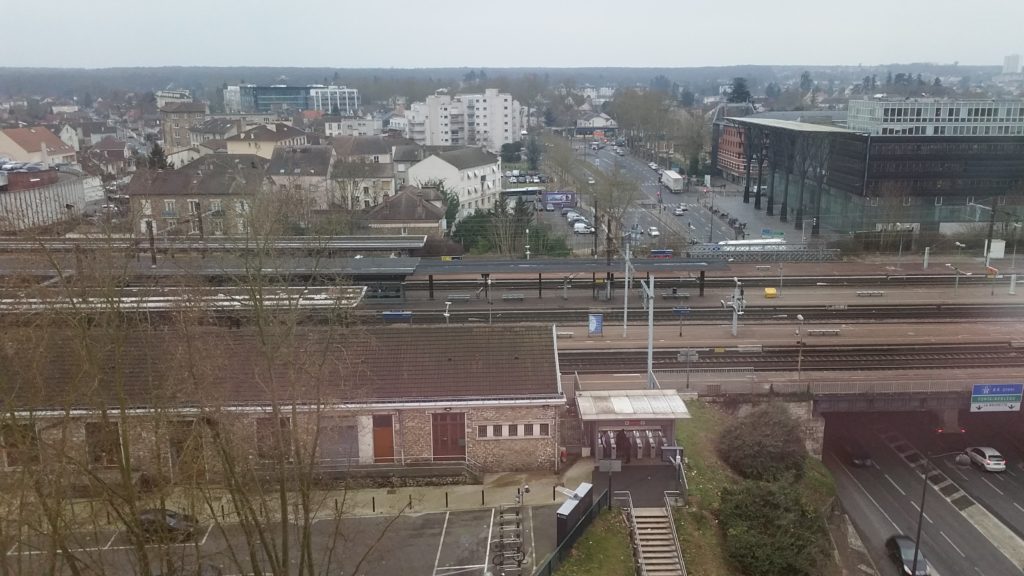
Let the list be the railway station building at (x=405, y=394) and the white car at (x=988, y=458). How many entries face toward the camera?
1

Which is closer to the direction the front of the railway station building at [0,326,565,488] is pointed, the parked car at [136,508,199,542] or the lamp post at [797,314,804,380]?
the parked car

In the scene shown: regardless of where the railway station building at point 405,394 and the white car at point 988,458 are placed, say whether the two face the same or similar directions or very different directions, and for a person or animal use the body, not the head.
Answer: very different directions

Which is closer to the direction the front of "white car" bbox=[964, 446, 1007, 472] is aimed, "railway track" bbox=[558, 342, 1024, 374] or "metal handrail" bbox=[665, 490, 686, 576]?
the railway track

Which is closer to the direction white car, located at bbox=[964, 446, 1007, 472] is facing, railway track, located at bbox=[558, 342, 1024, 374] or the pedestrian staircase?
the railway track

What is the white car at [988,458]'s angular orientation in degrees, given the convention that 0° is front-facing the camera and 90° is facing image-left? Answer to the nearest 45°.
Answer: approximately 135°

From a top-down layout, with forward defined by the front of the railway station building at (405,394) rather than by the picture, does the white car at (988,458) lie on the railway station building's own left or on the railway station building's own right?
on the railway station building's own left

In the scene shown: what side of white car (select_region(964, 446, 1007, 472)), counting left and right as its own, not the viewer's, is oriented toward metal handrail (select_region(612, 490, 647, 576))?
left

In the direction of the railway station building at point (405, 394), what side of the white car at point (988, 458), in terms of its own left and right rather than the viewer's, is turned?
left

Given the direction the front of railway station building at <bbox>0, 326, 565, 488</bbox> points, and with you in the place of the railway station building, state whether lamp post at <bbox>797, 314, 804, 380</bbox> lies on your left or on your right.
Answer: on your left

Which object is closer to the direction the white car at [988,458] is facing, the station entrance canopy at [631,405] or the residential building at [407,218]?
the residential building
